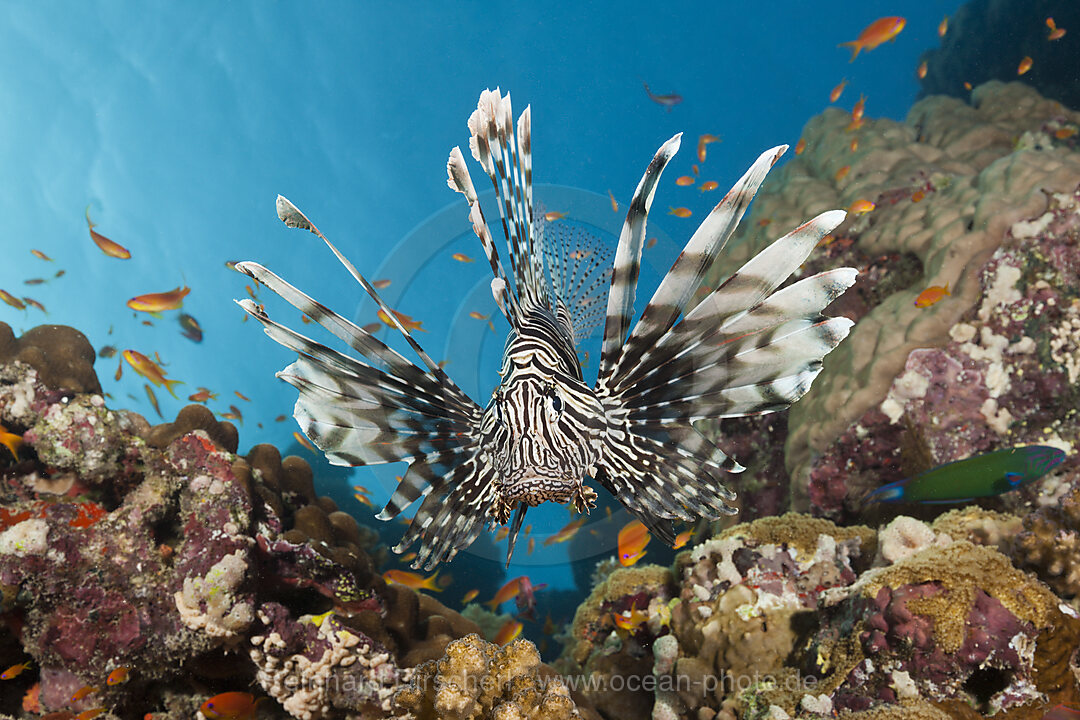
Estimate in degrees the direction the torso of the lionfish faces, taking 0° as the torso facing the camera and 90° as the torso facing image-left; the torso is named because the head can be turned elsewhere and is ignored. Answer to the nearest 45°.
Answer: approximately 0°

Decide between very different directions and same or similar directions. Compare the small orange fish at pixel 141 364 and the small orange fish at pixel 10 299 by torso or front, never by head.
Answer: same or similar directions

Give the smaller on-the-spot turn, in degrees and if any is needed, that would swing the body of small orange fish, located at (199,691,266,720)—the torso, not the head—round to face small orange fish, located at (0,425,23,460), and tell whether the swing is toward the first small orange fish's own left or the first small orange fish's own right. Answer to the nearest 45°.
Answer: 0° — it already faces it

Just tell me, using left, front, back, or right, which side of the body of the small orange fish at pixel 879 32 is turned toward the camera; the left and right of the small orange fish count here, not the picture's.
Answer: right

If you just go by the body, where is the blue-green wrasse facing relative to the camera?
to the viewer's right

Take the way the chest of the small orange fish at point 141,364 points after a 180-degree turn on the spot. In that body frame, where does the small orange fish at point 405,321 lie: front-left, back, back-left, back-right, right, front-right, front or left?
front-right

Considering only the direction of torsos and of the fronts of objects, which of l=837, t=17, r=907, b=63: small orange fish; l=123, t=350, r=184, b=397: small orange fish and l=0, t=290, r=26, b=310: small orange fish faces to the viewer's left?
l=123, t=350, r=184, b=397: small orange fish

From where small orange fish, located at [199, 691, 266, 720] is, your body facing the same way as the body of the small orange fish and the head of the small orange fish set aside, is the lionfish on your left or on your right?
on your left
